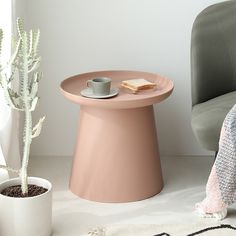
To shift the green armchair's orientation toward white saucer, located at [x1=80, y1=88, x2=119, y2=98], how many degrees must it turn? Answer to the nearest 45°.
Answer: approximately 90° to its right

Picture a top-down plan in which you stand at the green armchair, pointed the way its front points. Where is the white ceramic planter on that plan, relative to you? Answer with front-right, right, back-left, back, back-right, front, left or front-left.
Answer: right

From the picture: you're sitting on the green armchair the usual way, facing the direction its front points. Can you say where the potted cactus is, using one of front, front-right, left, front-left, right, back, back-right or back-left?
right

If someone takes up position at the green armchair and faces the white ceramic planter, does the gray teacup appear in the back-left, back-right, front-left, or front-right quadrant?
front-right
